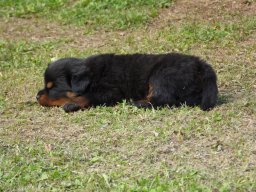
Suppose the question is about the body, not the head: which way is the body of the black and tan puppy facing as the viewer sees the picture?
to the viewer's left
